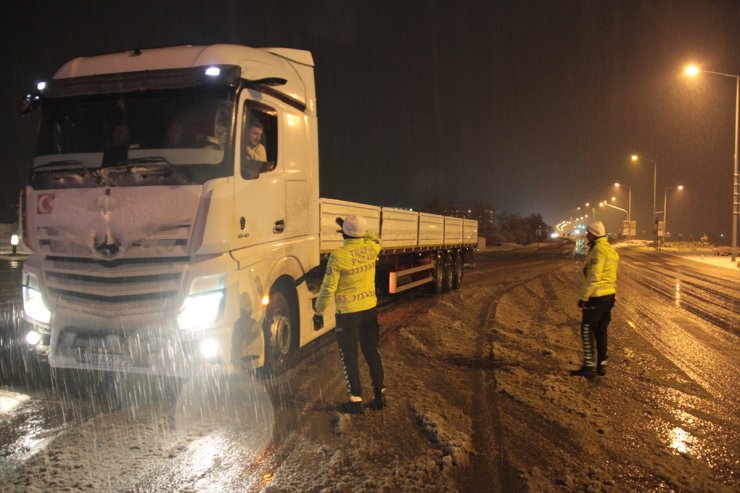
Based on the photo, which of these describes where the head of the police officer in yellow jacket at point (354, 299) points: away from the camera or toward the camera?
away from the camera

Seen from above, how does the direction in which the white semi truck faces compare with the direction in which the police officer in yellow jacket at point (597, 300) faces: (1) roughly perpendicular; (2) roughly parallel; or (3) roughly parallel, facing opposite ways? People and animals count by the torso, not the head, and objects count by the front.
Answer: roughly perpendicular

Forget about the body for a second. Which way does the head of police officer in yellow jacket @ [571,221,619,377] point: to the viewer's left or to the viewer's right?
to the viewer's left

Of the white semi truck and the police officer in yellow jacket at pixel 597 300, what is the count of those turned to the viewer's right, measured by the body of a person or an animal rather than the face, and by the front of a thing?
0

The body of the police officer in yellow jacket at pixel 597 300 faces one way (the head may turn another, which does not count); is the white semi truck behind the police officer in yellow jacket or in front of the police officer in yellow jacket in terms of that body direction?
in front

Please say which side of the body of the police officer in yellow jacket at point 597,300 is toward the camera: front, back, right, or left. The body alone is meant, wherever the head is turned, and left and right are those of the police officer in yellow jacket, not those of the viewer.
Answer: left

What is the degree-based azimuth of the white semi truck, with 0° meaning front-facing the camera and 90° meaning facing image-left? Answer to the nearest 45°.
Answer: approximately 45°
